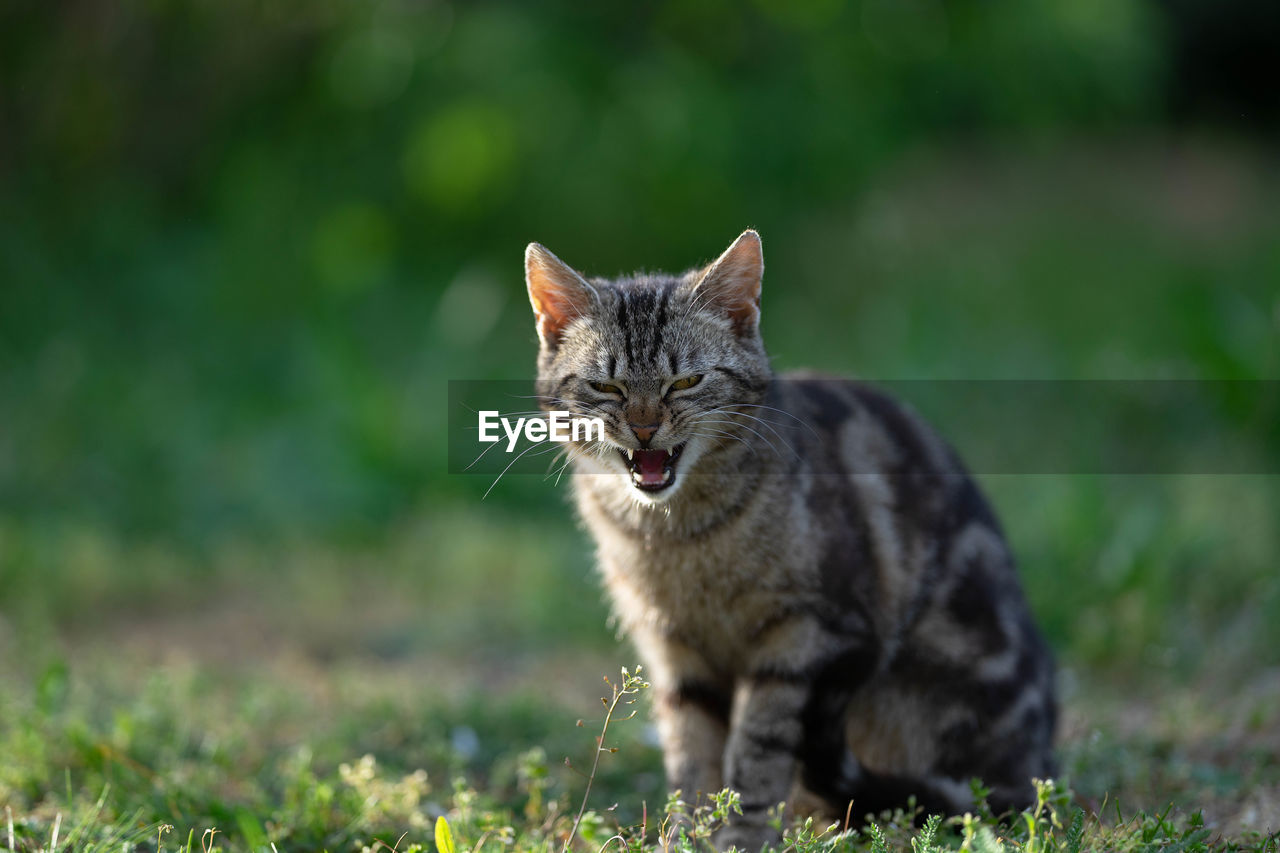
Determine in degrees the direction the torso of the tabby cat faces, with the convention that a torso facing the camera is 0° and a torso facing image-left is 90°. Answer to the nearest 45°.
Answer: approximately 45°
